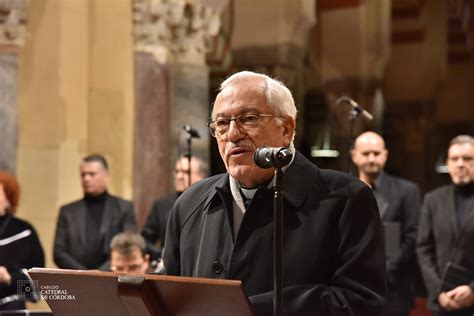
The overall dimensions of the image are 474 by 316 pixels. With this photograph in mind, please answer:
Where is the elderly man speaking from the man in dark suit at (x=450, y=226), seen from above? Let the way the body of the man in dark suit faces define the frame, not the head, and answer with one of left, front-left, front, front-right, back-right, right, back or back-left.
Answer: front

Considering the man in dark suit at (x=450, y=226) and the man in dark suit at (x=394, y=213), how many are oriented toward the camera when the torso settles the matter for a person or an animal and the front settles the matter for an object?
2

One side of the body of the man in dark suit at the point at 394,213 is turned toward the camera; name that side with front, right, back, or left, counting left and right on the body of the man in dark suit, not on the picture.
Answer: front

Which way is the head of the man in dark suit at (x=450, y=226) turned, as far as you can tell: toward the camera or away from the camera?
toward the camera

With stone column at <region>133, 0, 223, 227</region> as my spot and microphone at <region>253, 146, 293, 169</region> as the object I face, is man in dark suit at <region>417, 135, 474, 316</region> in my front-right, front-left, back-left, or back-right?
front-left

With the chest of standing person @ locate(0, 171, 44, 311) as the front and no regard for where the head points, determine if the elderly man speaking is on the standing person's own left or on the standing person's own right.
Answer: on the standing person's own left

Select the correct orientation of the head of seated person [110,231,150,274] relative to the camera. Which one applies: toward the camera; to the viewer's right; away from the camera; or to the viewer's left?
toward the camera

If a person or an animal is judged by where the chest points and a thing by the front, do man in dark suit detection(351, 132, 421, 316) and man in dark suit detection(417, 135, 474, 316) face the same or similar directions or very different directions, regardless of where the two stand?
same or similar directions

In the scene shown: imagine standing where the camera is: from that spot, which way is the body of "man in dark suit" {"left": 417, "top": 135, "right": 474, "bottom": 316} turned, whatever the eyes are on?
toward the camera

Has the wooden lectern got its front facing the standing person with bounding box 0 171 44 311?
no
